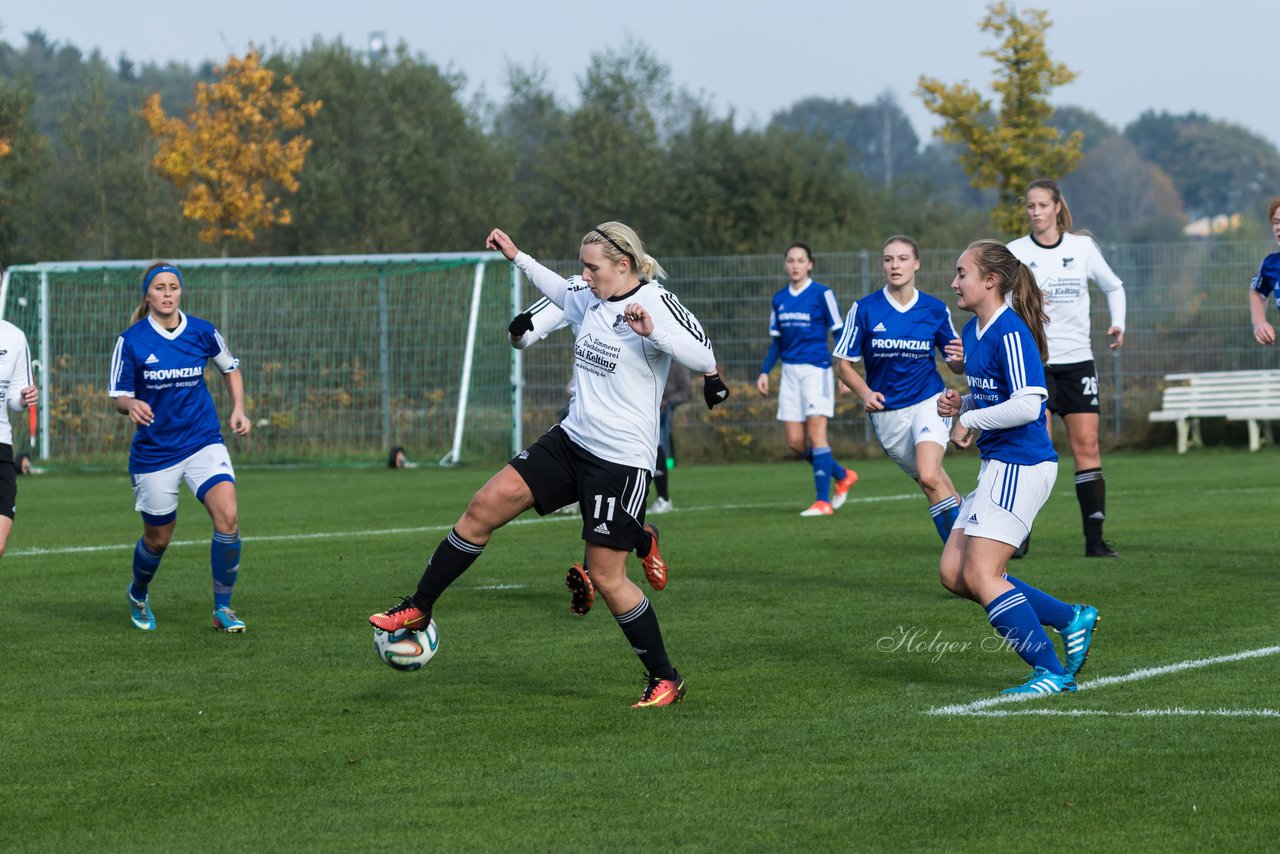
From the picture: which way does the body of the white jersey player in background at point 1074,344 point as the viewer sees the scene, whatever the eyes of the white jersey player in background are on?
toward the camera

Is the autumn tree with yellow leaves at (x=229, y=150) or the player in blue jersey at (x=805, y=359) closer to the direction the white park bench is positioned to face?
the player in blue jersey

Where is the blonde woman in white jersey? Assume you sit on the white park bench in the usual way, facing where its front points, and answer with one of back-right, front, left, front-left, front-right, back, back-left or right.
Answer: front

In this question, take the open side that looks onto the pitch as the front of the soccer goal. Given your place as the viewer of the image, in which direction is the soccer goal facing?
facing the viewer

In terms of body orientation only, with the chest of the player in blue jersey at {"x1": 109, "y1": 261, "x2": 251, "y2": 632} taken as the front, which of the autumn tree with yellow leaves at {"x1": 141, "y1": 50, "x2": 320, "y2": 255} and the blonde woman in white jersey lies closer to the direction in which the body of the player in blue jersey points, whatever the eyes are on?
the blonde woman in white jersey

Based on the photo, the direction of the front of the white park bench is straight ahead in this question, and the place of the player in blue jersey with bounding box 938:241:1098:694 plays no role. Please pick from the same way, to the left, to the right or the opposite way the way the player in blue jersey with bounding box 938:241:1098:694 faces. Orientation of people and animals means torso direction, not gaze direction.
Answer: to the right

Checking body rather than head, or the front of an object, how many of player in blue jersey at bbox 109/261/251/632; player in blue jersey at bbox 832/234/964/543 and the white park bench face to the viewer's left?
0

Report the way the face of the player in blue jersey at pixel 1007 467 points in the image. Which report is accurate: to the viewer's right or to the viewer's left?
to the viewer's left

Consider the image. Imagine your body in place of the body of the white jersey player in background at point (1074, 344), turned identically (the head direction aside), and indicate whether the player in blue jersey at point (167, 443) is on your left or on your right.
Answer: on your right

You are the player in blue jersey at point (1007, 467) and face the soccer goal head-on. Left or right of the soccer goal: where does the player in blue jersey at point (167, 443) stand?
left

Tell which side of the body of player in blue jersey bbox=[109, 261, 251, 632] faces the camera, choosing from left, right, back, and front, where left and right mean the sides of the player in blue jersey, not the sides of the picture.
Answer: front

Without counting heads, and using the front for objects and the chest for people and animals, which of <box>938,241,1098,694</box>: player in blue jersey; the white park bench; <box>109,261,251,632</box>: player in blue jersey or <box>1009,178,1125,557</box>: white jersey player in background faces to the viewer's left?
<box>938,241,1098,694</box>: player in blue jersey

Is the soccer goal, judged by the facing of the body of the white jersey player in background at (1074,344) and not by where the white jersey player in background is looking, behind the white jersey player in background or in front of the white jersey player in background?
behind

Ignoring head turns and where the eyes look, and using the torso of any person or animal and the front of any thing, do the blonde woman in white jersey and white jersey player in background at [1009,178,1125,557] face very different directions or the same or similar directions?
same or similar directions

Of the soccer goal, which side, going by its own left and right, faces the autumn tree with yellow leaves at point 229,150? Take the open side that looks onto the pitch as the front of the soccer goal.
back

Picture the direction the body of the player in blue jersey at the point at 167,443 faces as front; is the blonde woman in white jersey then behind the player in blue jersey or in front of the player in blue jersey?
in front
